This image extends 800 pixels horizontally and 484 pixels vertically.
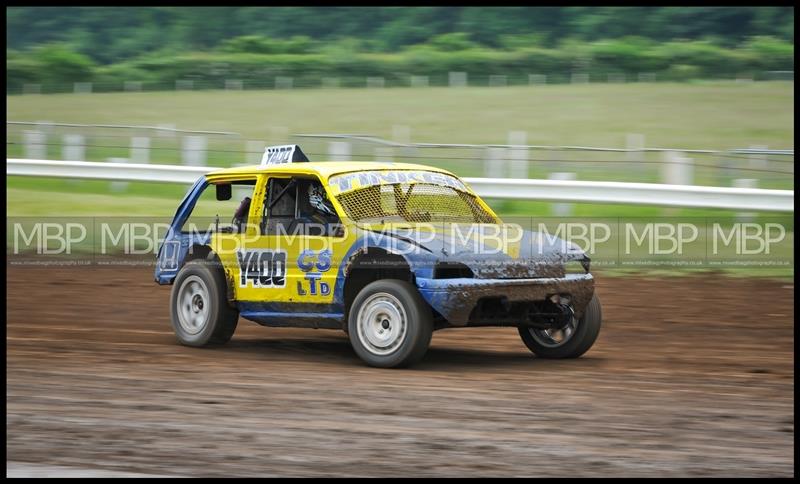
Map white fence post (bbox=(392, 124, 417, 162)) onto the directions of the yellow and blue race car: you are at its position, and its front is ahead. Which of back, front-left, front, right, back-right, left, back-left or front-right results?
back-left

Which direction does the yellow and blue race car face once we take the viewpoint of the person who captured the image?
facing the viewer and to the right of the viewer

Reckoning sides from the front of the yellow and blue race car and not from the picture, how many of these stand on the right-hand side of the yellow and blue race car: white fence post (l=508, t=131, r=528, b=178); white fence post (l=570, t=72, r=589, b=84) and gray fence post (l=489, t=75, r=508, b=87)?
0

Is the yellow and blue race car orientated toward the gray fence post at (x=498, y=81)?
no

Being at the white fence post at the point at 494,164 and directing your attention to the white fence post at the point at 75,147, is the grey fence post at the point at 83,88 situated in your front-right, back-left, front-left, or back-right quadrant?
front-right

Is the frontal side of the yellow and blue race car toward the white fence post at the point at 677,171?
no

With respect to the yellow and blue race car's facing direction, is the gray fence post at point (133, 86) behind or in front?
behind

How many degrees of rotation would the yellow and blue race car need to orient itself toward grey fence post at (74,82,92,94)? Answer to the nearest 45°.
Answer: approximately 135° to its left

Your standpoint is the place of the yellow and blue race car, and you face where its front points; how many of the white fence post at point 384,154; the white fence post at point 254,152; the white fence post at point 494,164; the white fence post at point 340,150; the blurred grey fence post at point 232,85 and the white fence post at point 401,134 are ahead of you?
0

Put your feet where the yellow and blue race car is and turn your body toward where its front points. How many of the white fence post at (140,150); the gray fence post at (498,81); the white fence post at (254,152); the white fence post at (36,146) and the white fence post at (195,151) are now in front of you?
0

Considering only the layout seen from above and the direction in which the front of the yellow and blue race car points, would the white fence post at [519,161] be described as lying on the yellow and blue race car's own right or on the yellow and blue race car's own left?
on the yellow and blue race car's own left

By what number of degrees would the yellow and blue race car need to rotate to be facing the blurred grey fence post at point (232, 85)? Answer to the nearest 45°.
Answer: approximately 135° to its left

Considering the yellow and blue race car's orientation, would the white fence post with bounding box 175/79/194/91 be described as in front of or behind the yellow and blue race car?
behind

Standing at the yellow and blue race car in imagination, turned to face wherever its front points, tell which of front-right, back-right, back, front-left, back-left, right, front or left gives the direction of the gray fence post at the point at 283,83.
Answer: back-left

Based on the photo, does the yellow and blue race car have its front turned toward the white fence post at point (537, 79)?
no

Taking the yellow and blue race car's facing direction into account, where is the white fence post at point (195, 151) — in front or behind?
behind

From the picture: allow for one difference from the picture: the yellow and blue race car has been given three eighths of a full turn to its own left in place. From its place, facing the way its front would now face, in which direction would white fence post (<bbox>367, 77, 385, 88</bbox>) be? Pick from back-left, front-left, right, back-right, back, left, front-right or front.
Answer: front

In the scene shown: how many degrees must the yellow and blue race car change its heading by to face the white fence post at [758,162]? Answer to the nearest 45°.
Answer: approximately 90° to its left
